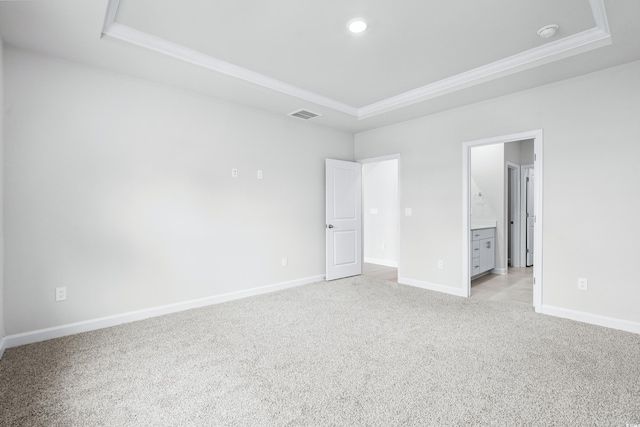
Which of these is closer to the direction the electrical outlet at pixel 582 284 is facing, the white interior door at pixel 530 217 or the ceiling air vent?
the ceiling air vent

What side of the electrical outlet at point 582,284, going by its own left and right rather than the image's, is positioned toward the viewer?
front

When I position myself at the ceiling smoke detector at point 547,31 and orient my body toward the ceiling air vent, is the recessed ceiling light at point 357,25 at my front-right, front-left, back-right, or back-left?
front-left

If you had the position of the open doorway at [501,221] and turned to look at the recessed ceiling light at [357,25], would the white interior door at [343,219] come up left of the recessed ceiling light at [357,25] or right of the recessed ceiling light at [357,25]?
right

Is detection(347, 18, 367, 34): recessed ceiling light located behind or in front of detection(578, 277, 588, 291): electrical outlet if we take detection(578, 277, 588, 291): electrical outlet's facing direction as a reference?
in front

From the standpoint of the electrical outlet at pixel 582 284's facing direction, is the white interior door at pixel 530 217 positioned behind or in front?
behind

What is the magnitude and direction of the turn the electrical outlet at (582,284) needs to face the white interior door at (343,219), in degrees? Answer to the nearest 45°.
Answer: approximately 90° to its right

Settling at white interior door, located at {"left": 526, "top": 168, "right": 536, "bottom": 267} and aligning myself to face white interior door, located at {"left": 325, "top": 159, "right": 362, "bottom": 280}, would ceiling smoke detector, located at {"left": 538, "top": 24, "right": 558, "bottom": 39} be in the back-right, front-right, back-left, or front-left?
front-left

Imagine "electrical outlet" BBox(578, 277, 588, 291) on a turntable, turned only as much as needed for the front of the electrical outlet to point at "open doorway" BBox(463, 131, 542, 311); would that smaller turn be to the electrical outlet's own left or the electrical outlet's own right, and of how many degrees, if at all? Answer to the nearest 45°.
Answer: approximately 135° to the electrical outlet's own right

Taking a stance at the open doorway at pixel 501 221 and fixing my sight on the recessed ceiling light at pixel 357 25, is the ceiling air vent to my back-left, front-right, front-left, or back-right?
front-right

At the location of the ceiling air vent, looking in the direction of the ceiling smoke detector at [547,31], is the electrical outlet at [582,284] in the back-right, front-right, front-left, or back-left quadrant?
front-left

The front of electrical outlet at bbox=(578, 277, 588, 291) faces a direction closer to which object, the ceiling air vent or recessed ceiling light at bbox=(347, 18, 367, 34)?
the recessed ceiling light
